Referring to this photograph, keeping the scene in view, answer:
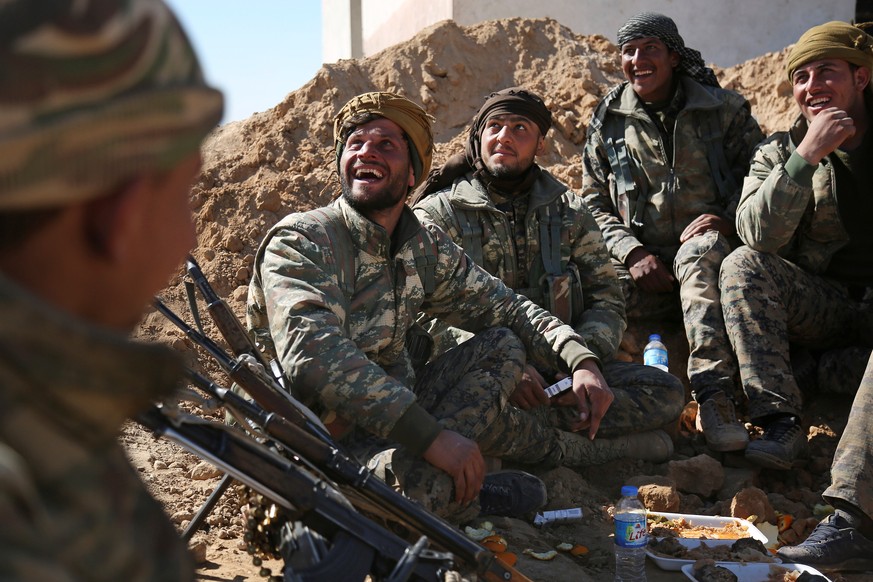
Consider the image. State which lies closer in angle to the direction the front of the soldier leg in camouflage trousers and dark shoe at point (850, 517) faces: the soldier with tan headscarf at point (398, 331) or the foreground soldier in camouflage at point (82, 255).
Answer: the soldier with tan headscarf

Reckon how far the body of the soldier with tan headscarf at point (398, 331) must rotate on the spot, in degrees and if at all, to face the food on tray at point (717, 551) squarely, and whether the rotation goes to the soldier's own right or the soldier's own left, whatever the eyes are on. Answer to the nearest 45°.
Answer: approximately 45° to the soldier's own left

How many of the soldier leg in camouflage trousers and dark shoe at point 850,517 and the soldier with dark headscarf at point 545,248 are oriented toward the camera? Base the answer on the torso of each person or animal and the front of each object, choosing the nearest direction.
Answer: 1

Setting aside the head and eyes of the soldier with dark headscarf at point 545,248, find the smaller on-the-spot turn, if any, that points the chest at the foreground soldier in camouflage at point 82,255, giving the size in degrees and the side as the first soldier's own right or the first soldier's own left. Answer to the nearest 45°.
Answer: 0° — they already face them

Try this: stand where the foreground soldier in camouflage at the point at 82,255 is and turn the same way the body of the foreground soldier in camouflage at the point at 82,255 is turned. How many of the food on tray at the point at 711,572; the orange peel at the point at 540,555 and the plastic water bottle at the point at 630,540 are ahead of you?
3

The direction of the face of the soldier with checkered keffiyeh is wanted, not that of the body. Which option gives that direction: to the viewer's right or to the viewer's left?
to the viewer's left

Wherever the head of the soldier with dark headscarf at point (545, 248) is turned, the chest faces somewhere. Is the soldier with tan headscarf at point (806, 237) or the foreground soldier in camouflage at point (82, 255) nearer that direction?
the foreground soldier in camouflage

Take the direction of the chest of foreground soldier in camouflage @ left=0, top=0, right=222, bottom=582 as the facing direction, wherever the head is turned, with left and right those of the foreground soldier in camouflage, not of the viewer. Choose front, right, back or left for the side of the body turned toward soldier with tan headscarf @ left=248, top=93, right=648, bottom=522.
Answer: front

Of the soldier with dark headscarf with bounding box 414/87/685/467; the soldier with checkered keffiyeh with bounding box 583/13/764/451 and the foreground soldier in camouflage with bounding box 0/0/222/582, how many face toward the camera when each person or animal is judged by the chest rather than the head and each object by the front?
2

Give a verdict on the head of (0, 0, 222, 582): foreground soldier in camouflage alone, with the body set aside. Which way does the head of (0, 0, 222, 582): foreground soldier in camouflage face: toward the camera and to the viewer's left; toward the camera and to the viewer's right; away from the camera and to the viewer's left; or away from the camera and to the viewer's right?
away from the camera and to the viewer's right

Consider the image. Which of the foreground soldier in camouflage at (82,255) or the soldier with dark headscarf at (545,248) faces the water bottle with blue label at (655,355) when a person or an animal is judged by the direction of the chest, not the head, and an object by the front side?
the foreground soldier in camouflage

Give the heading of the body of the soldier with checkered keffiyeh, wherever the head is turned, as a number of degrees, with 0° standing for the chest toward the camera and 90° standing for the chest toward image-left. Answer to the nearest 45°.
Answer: approximately 0°
